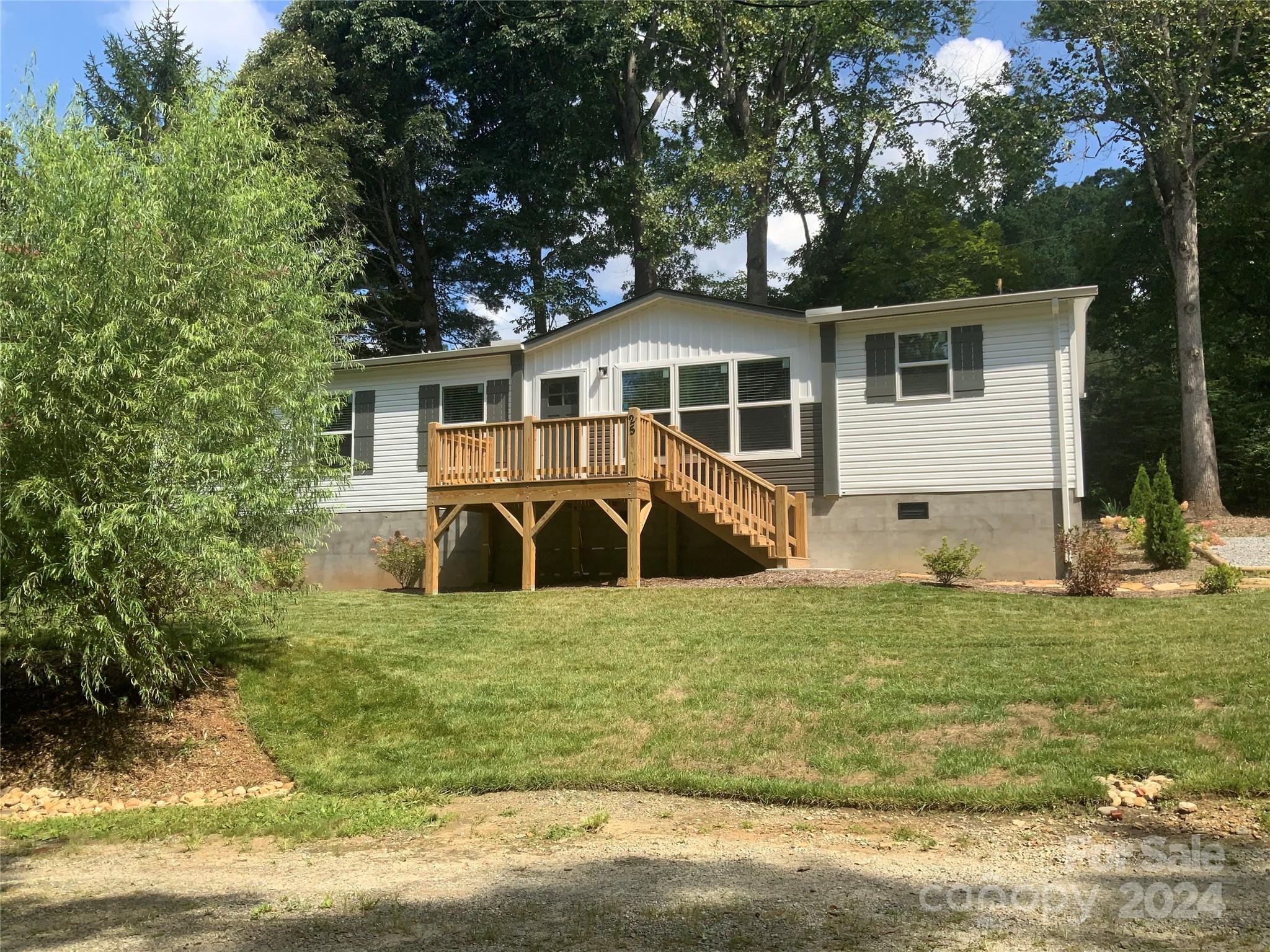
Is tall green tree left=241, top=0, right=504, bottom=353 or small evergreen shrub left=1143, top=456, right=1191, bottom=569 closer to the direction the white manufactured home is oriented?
the small evergreen shrub

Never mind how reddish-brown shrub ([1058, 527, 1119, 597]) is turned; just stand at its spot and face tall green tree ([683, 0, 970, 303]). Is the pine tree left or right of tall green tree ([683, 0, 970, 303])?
left

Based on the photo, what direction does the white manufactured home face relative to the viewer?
toward the camera

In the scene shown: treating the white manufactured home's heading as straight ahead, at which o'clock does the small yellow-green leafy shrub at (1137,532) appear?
The small yellow-green leafy shrub is roughly at 9 o'clock from the white manufactured home.

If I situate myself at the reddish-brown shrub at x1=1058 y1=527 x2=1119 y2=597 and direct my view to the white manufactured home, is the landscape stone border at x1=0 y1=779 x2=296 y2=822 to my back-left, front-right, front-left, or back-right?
front-left

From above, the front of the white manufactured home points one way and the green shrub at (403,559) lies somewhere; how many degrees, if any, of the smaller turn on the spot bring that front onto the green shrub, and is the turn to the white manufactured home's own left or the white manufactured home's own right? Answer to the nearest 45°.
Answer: approximately 90° to the white manufactured home's own right

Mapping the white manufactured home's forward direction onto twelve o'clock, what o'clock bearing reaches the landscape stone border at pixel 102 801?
The landscape stone border is roughly at 1 o'clock from the white manufactured home.

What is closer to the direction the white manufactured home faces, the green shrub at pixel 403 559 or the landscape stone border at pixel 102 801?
the landscape stone border

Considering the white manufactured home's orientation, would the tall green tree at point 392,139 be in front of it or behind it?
behind

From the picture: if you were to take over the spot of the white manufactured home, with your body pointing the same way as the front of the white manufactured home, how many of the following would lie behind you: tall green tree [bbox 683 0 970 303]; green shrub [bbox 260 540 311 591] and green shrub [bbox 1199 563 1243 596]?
1

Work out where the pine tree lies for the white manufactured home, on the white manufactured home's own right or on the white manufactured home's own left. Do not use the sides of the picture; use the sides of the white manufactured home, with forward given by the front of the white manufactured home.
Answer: on the white manufactured home's own right

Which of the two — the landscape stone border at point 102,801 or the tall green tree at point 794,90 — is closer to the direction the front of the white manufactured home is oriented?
the landscape stone border

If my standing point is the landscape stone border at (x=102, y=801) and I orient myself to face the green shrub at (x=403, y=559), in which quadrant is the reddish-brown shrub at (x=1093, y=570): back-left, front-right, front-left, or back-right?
front-right

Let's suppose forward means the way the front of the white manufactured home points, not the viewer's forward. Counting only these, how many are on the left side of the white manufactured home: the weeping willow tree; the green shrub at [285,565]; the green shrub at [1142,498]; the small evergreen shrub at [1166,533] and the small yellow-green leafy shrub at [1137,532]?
3

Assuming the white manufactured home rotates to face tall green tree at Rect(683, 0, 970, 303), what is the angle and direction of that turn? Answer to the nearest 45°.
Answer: approximately 180°

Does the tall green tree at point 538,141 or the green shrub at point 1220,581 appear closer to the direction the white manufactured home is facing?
the green shrub

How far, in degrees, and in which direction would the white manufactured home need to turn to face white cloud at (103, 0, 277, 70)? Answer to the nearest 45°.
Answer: approximately 135° to its right

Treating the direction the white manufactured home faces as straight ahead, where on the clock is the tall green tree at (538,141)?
The tall green tree is roughly at 5 o'clock from the white manufactured home.

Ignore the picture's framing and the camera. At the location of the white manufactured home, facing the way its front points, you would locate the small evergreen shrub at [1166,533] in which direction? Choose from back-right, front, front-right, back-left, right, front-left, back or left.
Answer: left
